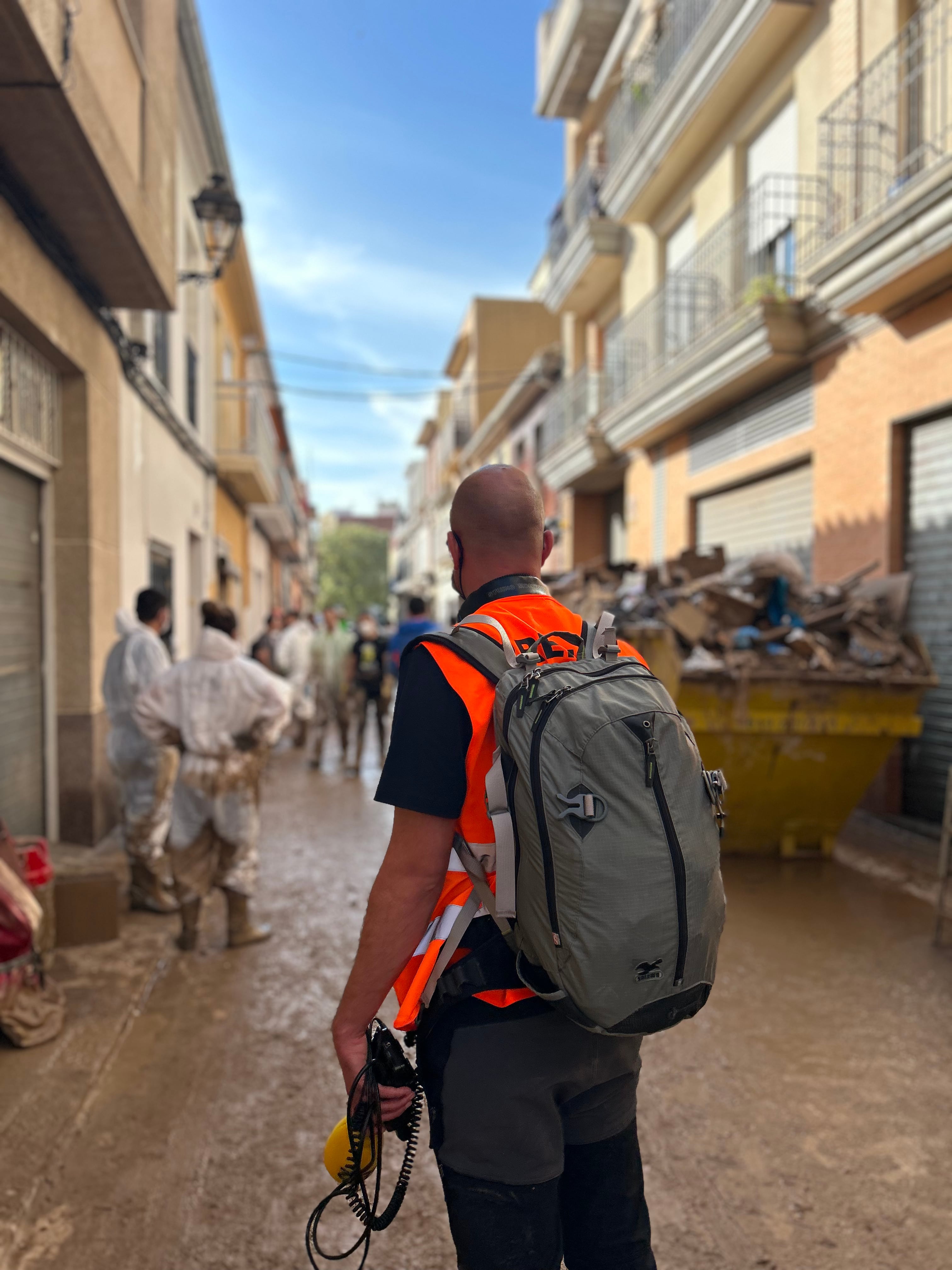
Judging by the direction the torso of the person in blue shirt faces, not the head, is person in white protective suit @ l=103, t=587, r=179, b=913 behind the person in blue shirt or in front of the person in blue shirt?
behind

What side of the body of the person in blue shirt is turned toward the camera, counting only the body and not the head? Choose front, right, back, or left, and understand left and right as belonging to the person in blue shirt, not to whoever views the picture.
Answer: back

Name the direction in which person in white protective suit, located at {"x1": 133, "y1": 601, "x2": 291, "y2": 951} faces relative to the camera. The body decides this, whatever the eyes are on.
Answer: away from the camera

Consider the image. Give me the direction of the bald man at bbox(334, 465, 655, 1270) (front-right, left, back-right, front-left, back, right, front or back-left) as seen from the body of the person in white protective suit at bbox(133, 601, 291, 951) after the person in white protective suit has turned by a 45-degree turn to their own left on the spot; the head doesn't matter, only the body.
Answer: back-left

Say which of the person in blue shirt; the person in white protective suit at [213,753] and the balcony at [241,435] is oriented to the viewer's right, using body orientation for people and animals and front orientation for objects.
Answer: the balcony

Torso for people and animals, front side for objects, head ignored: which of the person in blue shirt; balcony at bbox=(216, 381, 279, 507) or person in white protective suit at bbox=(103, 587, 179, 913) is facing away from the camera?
the person in blue shirt

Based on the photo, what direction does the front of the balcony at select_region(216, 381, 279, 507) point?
to the viewer's right

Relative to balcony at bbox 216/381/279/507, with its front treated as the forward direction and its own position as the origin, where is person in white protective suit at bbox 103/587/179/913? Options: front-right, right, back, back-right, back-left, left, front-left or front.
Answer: right

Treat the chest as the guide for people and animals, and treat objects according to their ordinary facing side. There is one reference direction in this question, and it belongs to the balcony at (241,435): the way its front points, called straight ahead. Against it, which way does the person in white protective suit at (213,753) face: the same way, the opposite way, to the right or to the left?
to the left
